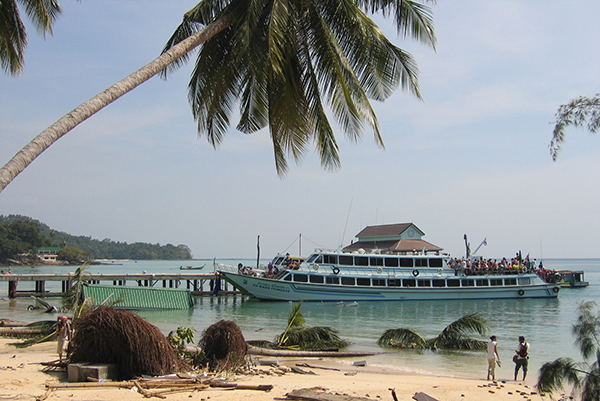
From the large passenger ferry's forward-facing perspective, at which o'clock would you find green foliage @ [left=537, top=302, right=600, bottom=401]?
The green foliage is roughly at 9 o'clock from the large passenger ferry.

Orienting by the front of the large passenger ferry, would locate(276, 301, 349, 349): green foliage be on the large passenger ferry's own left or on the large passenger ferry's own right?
on the large passenger ferry's own left

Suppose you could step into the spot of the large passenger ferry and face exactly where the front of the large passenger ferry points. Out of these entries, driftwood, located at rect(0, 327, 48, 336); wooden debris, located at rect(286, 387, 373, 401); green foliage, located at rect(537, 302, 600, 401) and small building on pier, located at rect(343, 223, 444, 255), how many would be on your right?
1

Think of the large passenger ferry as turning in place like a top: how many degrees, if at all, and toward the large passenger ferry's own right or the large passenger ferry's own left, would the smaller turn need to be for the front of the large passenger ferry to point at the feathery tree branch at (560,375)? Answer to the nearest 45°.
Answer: approximately 90° to the large passenger ferry's own left

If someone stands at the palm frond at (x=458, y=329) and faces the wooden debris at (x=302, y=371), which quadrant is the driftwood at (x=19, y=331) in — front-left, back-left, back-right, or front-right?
front-right

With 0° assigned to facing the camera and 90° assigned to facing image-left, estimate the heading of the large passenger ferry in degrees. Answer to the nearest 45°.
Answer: approximately 90°

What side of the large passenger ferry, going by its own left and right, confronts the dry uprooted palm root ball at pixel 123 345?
left

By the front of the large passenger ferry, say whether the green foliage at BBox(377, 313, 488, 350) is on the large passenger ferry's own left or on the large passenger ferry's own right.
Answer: on the large passenger ferry's own left

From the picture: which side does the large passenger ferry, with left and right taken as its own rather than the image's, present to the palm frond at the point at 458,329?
left

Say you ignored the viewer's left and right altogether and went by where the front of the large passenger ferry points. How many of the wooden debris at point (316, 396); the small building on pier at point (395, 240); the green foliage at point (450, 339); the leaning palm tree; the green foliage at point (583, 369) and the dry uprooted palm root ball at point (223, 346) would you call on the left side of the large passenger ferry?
5

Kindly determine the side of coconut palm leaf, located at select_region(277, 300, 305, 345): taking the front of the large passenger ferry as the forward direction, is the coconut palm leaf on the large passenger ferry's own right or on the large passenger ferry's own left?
on the large passenger ferry's own left

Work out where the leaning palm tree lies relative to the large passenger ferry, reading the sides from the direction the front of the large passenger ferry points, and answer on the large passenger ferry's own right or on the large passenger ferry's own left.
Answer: on the large passenger ferry's own left

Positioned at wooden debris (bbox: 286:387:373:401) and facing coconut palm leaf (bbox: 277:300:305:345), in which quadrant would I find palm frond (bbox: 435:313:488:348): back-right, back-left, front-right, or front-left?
front-right

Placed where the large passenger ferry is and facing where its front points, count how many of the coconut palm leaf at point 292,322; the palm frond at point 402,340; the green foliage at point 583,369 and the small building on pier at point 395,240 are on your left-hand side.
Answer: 3
